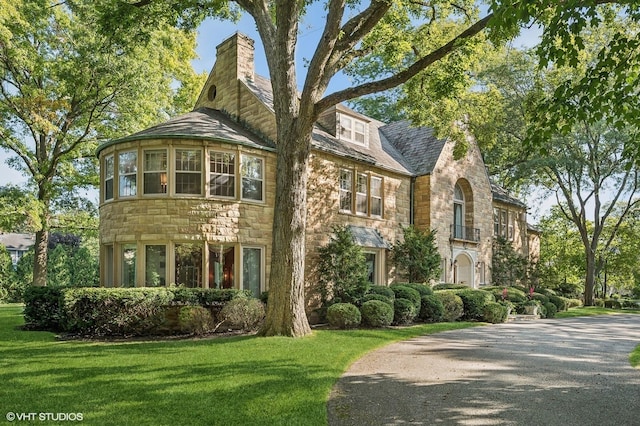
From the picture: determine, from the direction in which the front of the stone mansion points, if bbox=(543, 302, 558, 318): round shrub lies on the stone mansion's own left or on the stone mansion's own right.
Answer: on the stone mansion's own left

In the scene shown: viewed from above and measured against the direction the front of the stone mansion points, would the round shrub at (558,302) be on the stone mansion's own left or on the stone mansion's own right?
on the stone mansion's own left

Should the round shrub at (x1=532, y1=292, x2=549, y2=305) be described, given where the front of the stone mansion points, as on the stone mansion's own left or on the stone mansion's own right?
on the stone mansion's own left
